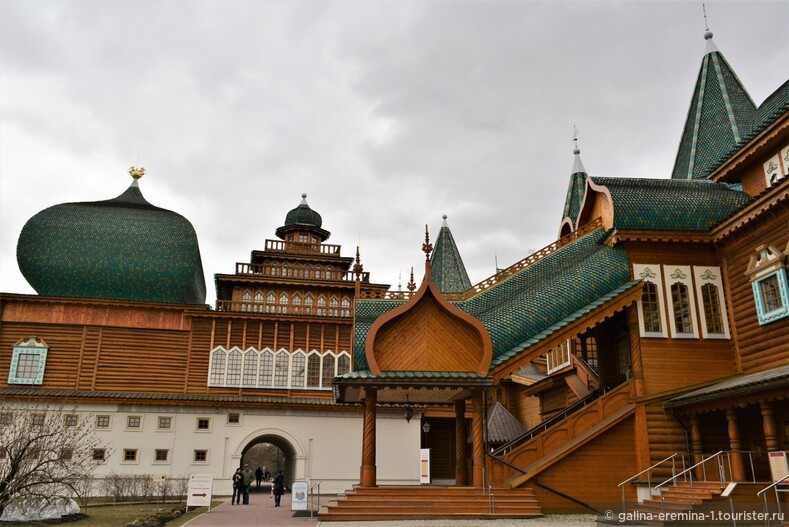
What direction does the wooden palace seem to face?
toward the camera

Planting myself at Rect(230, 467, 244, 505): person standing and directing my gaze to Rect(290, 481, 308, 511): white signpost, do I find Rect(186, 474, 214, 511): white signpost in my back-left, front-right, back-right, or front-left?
front-right
